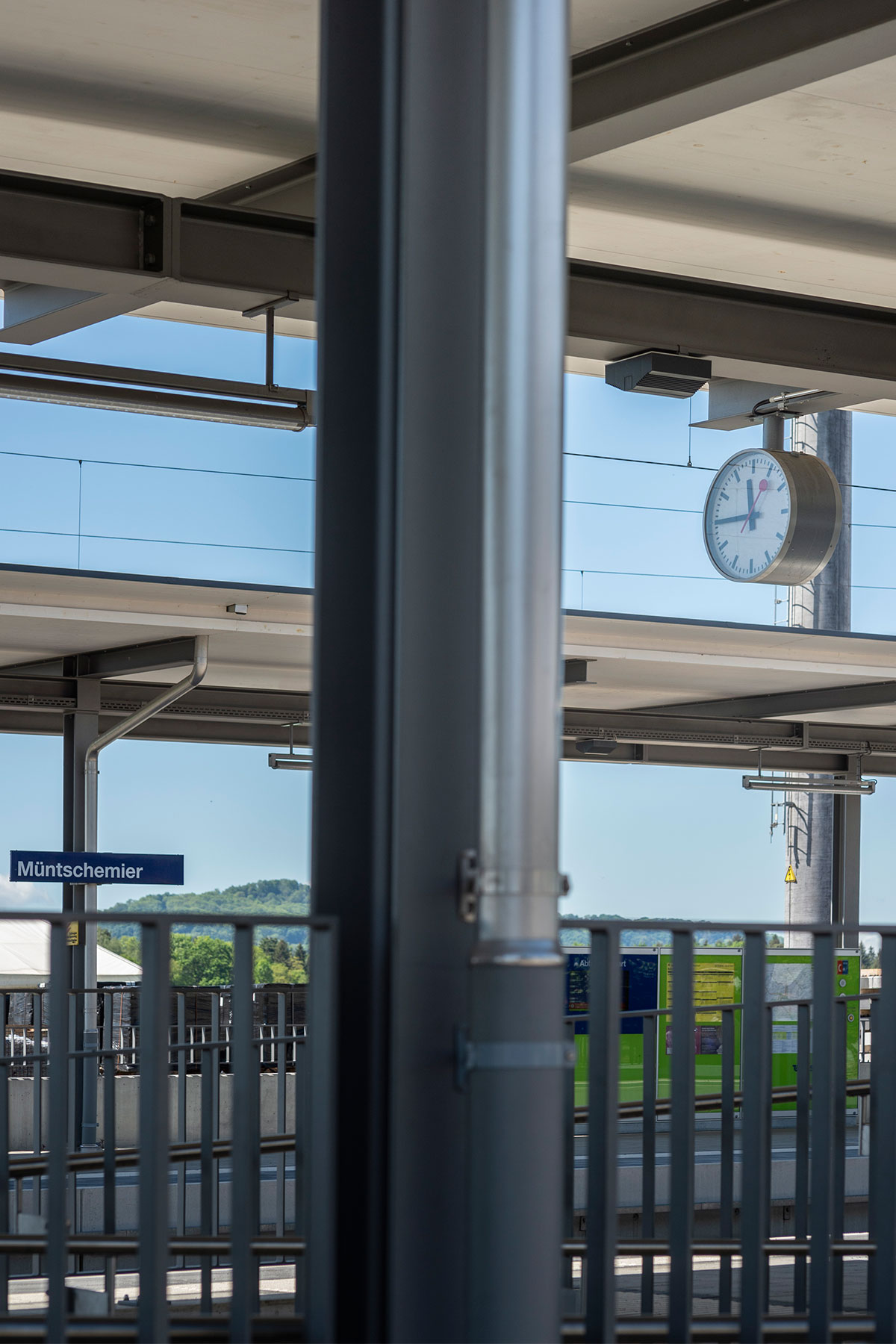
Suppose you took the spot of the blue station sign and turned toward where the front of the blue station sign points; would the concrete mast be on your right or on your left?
on your left

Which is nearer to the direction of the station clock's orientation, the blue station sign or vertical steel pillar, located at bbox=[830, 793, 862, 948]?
the blue station sign

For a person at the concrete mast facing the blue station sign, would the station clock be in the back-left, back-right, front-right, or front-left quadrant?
front-left

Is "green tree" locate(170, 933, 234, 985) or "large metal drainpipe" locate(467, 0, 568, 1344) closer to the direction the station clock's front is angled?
the large metal drainpipe

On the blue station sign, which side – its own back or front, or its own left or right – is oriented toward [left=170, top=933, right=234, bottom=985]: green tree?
back

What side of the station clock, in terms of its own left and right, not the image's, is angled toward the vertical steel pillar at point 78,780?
right

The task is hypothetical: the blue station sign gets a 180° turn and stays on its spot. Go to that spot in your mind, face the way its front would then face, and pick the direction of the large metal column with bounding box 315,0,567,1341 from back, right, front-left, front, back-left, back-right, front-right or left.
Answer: back

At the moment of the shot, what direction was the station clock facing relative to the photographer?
facing the viewer and to the left of the viewer

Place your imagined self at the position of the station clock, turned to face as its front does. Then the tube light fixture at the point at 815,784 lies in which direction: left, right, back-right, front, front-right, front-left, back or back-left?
back-right

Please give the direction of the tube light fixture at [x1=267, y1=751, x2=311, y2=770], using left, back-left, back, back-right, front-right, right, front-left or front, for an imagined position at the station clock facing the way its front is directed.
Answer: right

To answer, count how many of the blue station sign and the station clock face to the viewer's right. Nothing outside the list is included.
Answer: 0

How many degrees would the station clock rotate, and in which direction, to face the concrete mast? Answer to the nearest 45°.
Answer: approximately 135° to its right

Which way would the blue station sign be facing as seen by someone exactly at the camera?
facing the viewer

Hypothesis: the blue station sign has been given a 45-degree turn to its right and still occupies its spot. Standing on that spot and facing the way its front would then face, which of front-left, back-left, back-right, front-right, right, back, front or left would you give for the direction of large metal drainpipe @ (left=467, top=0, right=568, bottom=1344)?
front-left
